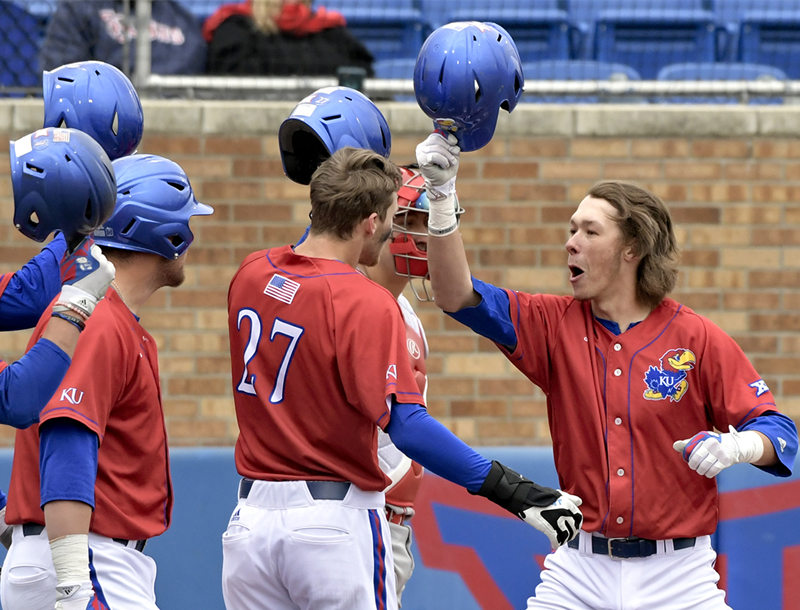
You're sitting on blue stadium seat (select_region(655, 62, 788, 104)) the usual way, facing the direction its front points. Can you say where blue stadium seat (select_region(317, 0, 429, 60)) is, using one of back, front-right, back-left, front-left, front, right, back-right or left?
right

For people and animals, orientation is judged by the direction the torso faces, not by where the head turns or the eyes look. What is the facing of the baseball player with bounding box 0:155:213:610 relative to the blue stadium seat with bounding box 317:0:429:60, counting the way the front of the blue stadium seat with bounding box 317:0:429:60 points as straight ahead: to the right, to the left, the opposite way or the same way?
to the left

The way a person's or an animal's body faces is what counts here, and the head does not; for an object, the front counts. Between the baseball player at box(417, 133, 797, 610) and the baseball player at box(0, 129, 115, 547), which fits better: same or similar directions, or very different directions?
very different directions

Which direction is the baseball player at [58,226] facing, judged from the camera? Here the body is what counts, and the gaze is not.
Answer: to the viewer's right

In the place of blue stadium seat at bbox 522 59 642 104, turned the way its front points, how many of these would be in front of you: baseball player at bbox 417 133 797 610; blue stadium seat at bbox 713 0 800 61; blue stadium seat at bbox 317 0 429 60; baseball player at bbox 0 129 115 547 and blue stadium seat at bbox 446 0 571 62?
2

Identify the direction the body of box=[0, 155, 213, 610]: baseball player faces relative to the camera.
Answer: to the viewer's right

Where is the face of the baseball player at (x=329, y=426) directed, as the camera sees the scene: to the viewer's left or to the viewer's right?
to the viewer's right

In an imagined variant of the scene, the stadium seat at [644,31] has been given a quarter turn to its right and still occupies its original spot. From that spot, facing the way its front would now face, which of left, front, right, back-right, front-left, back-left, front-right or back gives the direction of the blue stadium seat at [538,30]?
front

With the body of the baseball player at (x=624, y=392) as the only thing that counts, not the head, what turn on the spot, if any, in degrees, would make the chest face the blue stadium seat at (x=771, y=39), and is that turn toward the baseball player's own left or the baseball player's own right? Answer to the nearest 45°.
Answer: approximately 135° to the baseball player's own right

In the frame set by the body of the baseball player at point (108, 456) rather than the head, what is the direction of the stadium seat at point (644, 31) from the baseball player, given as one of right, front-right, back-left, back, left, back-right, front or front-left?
front-left

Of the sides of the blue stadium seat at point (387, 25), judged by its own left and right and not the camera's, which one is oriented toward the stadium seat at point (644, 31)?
left
